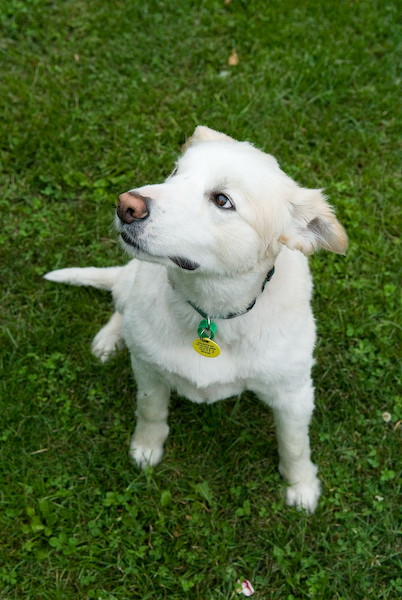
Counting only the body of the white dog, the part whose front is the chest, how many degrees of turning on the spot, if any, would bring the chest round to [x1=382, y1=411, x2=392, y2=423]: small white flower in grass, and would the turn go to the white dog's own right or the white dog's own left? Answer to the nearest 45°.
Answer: approximately 135° to the white dog's own left

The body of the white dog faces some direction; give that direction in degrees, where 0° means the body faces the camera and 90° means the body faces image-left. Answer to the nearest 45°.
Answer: approximately 0°
